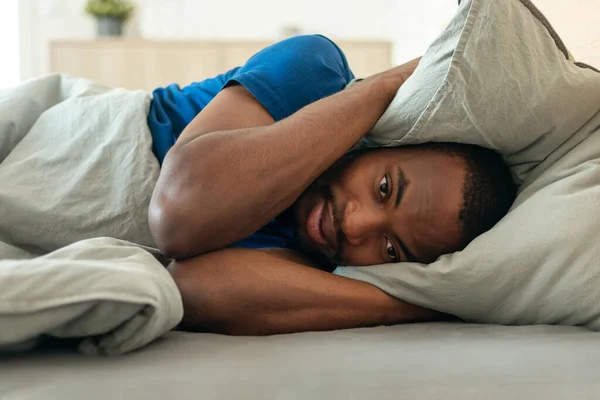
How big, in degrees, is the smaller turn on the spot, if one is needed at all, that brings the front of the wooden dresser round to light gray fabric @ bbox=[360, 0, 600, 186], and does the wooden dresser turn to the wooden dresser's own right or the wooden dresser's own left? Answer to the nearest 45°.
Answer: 0° — it already faces it

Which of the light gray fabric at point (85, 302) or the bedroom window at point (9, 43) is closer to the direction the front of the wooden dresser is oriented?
the light gray fabric

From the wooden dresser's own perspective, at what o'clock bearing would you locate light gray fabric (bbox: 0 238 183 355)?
The light gray fabric is roughly at 12 o'clock from the wooden dresser.

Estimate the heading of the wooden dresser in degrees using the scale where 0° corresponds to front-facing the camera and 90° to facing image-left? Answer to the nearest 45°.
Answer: approximately 0°

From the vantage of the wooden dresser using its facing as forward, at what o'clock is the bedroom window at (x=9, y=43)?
The bedroom window is roughly at 4 o'clock from the wooden dresser.
